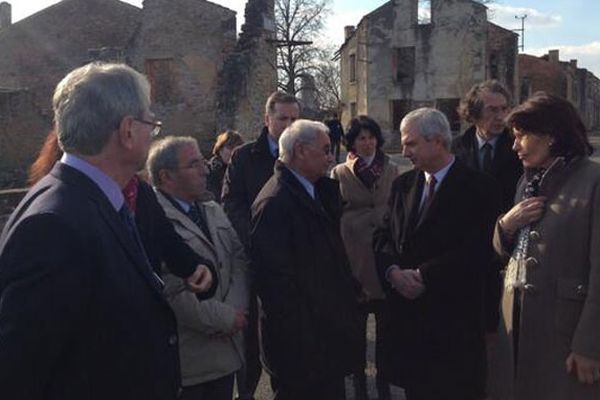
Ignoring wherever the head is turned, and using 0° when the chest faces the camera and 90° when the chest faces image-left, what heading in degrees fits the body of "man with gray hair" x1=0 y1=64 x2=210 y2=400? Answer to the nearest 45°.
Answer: approximately 270°

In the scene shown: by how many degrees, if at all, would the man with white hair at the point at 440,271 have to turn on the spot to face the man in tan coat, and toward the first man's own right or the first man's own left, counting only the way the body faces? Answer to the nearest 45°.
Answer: approximately 45° to the first man's own right

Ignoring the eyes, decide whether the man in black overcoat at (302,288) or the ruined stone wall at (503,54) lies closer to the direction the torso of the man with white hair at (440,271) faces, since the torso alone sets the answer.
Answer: the man in black overcoat

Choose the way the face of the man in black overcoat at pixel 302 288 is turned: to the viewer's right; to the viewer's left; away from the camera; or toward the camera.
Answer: to the viewer's right

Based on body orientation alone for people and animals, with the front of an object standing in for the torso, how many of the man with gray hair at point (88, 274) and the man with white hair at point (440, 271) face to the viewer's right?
1

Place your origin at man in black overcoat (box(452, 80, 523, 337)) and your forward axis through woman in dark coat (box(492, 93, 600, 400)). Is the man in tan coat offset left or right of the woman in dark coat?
right

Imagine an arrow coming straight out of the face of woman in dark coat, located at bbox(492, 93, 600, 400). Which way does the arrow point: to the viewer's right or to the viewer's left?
to the viewer's left

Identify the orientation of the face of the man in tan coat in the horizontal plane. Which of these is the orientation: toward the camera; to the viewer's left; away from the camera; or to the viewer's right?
to the viewer's right

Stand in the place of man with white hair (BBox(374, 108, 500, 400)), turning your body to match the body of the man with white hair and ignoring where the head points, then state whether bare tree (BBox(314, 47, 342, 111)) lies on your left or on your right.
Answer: on your right

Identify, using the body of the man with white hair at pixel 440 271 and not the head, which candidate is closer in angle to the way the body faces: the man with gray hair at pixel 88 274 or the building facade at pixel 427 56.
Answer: the man with gray hair
